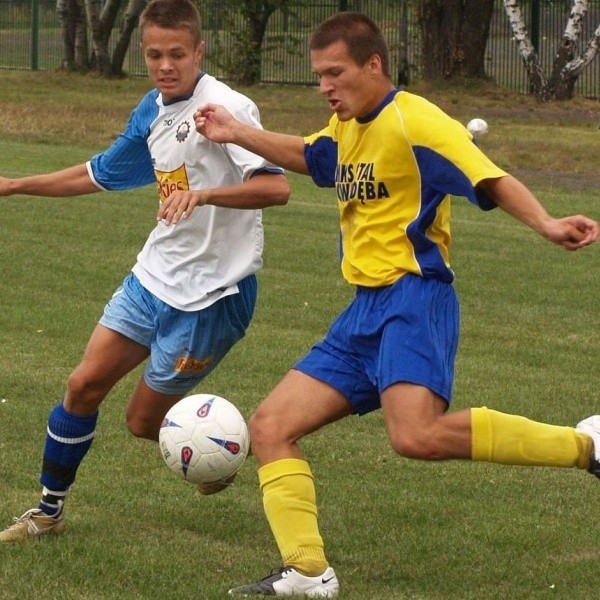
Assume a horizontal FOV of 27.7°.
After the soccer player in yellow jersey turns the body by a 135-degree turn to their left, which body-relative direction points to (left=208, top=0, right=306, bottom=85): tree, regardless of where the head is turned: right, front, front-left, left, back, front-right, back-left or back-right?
left

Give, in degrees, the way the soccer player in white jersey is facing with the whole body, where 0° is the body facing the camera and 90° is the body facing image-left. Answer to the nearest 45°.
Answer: approximately 45°

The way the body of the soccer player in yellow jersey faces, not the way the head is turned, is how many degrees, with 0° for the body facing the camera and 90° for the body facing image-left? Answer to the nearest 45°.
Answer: approximately 45°

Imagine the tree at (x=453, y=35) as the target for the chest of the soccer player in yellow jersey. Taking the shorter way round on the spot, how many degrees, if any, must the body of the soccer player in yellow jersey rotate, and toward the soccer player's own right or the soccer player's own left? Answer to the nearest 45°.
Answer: approximately 135° to the soccer player's own right

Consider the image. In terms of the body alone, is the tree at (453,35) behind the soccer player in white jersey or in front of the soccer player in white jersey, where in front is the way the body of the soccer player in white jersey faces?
behind

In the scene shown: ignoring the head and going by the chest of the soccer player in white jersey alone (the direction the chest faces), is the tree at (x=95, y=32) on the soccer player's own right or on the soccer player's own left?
on the soccer player's own right

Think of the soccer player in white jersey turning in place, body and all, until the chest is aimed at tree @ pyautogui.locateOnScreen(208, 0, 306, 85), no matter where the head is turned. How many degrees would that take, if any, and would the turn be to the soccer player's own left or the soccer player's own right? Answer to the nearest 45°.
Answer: approximately 135° to the soccer player's own right

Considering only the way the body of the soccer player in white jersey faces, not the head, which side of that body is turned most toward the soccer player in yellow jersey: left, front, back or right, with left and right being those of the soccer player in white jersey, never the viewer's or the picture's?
left

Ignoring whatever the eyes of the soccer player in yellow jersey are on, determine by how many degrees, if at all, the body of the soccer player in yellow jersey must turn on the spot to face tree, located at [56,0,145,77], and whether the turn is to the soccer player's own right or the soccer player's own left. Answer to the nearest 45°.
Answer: approximately 135° to the soccer player's own right
